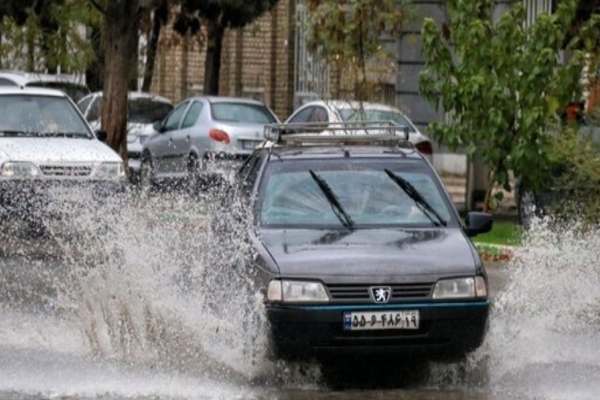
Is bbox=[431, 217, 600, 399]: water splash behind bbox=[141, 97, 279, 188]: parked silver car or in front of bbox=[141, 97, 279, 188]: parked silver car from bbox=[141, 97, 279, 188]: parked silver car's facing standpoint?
behind

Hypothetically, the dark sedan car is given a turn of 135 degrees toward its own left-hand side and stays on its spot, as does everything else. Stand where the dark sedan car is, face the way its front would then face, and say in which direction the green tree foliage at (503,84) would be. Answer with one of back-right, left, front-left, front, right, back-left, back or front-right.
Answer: front-left

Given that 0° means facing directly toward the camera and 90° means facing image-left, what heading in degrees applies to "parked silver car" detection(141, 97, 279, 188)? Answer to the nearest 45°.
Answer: approximately 135°

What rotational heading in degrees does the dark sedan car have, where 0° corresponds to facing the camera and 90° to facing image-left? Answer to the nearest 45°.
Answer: approximately 0°

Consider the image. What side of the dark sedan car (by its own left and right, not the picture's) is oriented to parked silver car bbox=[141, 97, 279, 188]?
back

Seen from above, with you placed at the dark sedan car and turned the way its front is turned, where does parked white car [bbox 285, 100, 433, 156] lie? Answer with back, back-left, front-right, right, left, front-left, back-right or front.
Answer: back

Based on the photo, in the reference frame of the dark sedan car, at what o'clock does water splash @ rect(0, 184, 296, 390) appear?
The water splash is roughly at 2 o'clock from the dark sedan car.

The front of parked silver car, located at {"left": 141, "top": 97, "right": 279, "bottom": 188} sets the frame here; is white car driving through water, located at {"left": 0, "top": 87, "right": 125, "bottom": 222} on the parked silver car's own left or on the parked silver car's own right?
on the parked silver car's own left

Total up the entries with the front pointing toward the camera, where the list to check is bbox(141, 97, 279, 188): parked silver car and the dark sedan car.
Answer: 1
